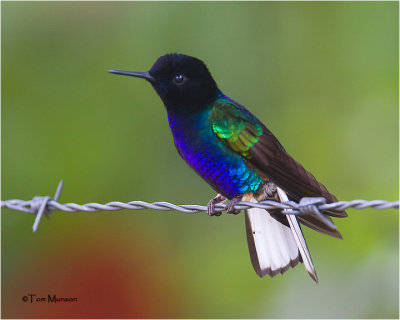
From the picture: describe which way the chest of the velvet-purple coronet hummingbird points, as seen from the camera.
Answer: to the viewer's left
